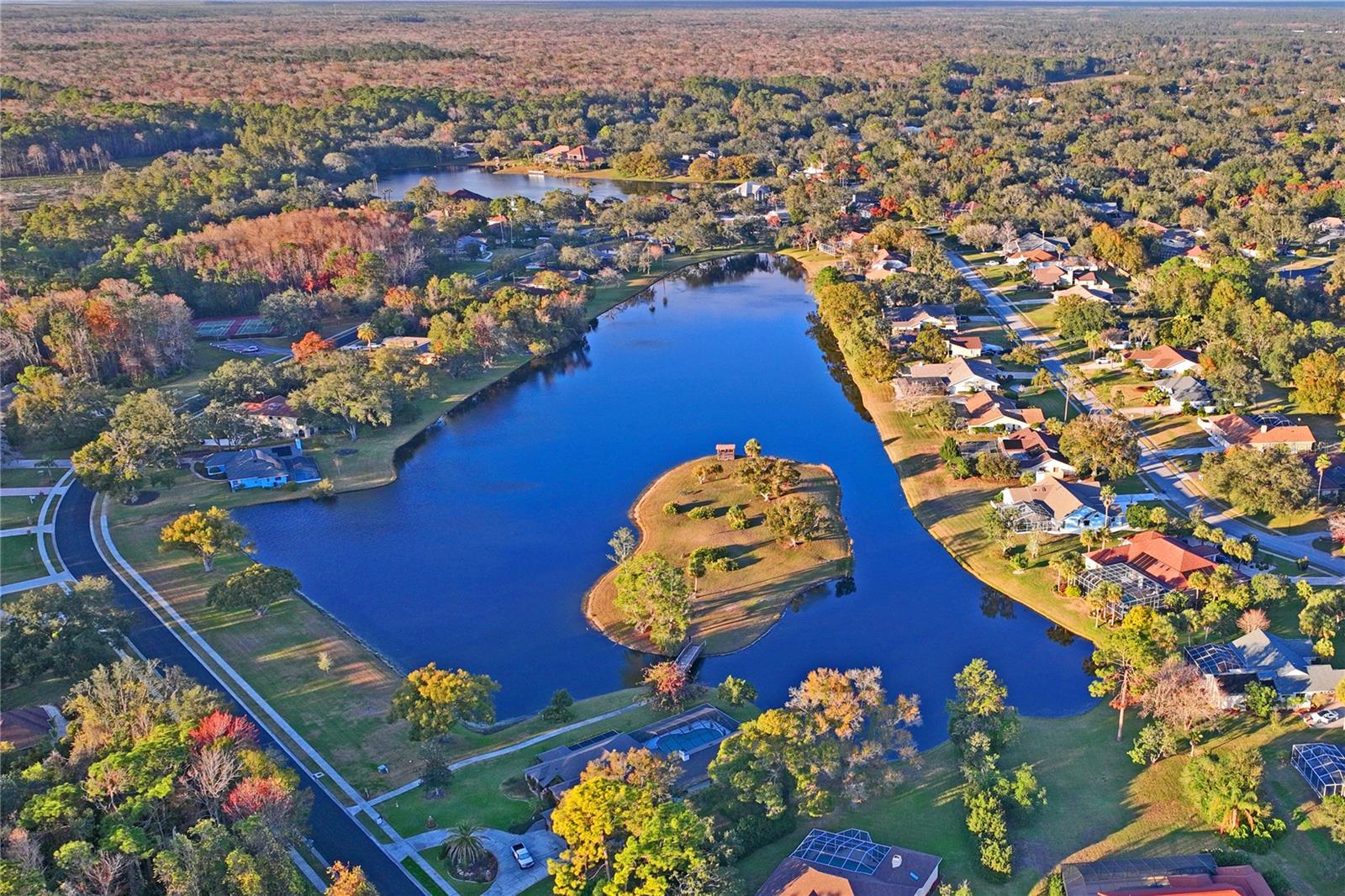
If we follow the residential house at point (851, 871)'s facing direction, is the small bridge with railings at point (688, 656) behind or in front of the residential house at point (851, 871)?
behind

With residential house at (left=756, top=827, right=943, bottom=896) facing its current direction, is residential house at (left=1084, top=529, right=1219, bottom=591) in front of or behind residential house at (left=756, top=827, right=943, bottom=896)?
behind

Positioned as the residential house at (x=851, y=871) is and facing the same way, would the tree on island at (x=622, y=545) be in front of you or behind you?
behind

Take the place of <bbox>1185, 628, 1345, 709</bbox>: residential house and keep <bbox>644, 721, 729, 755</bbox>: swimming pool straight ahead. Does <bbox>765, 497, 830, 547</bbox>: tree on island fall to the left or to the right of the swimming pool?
right

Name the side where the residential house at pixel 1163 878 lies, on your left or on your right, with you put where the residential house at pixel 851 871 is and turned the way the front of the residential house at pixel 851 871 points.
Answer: on your left

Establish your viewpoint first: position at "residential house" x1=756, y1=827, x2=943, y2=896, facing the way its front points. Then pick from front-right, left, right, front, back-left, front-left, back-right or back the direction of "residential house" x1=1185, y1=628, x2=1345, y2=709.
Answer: back-left

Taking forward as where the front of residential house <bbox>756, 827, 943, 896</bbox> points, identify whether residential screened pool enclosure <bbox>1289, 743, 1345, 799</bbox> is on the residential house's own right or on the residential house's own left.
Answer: on the residential house's own left

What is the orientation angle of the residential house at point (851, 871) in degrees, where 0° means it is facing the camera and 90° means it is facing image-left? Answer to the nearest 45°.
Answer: approximately 0°

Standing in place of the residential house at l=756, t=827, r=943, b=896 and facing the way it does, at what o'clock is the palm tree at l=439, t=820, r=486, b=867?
The palm tree is roughly at 3 o'clock from the residential house.

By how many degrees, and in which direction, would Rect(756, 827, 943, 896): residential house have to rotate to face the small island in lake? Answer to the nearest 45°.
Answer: approximately 180°

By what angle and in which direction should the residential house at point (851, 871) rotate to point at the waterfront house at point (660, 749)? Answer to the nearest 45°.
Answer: approximately 135° to its right

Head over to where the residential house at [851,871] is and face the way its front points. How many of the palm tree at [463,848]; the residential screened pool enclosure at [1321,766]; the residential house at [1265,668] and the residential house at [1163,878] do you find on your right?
1

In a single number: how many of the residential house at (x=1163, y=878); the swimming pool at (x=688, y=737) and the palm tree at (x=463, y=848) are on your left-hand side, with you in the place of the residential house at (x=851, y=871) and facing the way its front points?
1
